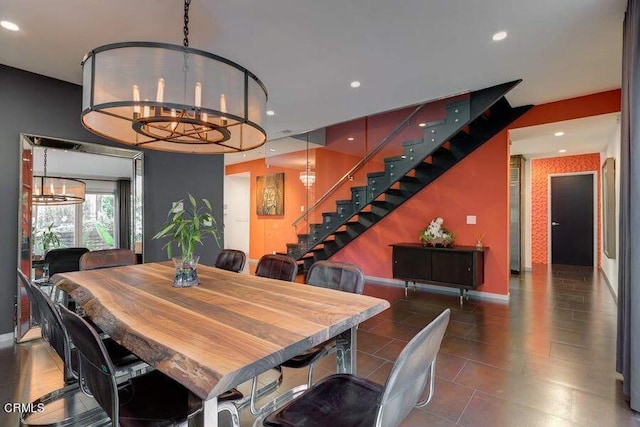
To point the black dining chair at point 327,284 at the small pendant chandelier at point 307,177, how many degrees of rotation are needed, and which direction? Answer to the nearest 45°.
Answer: approximately 135° to its right

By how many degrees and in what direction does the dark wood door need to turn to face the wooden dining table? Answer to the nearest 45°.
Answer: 0° — it already faces it

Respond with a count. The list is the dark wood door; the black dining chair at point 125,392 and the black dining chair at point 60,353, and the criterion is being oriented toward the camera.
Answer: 1

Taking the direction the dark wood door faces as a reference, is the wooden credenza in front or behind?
in front

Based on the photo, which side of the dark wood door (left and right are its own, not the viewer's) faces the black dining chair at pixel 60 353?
front

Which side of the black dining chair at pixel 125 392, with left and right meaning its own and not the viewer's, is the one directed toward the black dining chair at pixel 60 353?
left

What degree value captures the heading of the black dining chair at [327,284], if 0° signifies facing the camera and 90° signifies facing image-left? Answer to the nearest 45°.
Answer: approximately 45°

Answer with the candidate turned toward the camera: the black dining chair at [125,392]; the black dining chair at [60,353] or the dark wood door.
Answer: the dark wood door

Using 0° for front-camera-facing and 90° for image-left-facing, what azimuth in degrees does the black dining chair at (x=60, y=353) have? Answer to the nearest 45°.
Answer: approximately 225°

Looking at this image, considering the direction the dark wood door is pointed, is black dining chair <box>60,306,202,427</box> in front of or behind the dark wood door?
in front

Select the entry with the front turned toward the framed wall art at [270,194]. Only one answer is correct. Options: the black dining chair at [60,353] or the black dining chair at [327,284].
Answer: the black dining chair at [60,353]

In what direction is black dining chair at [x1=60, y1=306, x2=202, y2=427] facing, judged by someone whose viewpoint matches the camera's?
facing away from the viewer and to the right of the viewer

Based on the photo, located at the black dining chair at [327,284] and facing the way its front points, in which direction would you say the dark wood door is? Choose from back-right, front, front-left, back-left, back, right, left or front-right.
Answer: back

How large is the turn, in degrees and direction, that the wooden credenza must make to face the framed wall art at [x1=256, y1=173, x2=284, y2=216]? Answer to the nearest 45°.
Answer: approximately 90° to its right

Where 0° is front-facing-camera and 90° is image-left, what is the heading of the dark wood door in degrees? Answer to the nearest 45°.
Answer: approximately 0°

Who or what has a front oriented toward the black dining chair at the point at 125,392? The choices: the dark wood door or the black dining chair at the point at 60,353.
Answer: the dark wood door

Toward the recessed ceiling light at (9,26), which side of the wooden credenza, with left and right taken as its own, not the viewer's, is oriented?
front

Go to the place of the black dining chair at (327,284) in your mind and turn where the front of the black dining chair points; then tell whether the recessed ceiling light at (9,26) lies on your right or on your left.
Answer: on your right
